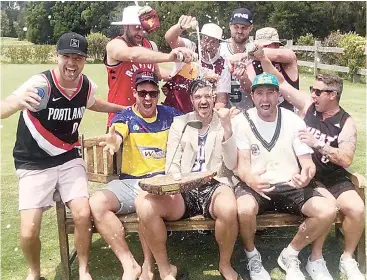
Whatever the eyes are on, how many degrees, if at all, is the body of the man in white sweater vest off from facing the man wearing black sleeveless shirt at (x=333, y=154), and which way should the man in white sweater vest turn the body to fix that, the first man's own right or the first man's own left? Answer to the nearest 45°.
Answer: approximately 135° to the first man's own left

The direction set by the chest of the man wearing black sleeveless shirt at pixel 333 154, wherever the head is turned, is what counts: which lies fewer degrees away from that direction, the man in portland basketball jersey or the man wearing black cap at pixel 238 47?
the man in portland basketball jersey

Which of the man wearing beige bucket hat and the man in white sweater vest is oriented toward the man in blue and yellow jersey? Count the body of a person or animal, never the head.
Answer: the man wearing beige bucket hat

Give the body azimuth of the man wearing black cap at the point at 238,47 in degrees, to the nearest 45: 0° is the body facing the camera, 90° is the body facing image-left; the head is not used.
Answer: approximately 0°

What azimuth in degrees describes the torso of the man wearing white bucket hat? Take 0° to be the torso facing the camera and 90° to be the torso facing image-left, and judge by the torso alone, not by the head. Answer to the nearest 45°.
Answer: approximately 315°

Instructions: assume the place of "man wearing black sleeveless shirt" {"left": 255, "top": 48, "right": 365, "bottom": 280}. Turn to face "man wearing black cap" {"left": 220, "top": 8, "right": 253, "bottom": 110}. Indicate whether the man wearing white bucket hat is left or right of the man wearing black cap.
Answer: left
